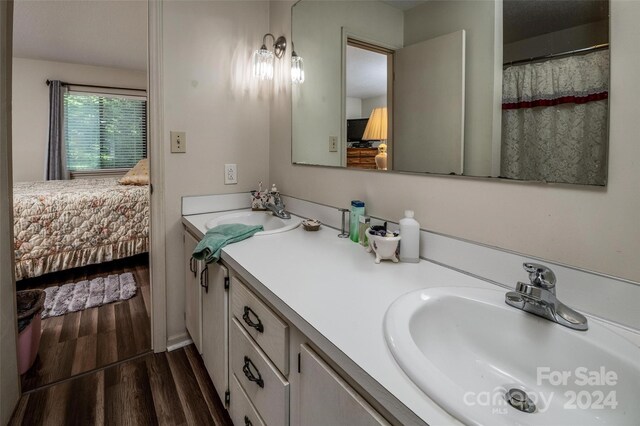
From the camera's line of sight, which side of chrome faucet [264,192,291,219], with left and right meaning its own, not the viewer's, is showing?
left

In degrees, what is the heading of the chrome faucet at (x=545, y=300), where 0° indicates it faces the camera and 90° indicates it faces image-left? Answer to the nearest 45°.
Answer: approximately 45°

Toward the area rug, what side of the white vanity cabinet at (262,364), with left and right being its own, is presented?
right

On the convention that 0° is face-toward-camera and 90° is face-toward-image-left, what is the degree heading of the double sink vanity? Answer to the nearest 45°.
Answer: approximately 45°

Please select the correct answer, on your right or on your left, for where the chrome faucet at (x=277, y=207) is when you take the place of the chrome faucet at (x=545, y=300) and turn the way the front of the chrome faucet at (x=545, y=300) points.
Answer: on your right
